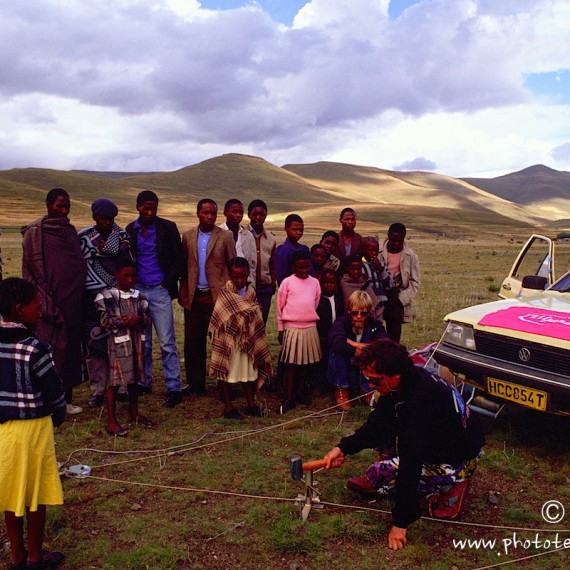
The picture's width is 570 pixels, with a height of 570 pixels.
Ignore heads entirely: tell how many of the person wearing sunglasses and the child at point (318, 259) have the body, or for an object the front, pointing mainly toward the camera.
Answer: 2

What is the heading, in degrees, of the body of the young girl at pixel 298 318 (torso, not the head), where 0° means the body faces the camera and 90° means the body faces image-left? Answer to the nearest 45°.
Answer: approximately 0°

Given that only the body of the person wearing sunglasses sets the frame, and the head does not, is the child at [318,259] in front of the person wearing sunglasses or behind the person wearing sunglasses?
behind

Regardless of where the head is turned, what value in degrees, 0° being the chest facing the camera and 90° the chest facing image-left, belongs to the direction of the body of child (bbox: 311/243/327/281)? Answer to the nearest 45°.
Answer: approximately 0°

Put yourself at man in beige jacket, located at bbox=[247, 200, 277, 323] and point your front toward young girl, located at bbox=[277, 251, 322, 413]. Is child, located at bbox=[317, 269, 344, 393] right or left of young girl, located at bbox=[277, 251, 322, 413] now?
left

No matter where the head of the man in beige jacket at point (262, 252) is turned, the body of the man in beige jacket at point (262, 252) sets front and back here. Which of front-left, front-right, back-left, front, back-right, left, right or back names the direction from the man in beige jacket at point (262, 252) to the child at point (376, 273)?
left

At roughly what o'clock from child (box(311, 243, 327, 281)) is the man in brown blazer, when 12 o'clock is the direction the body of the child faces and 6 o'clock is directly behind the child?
The man in brown blazer is roughly at 2 o'clock from the child.

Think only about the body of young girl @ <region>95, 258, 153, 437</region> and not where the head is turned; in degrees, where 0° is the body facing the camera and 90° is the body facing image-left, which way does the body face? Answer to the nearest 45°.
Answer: approximately 315°
